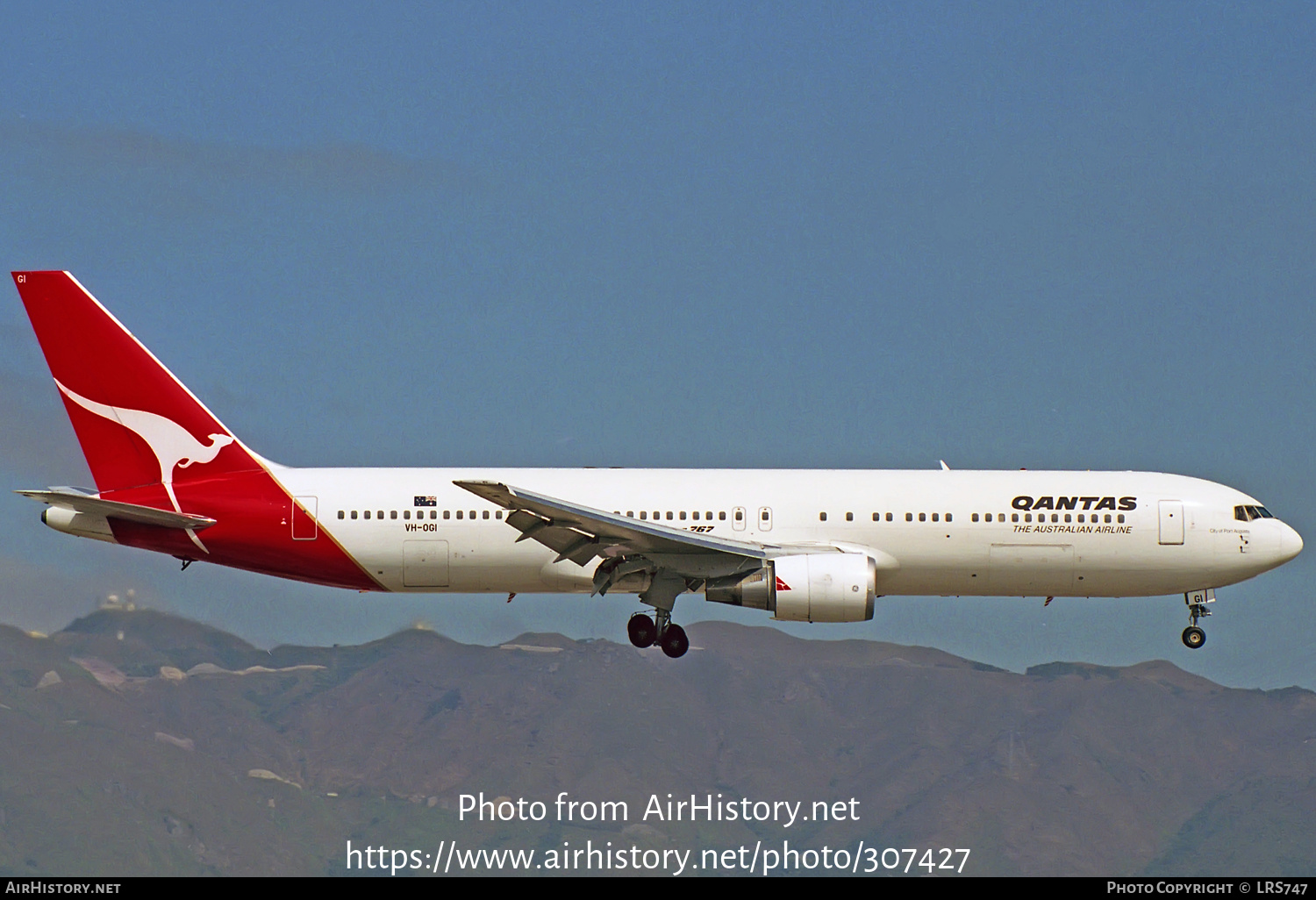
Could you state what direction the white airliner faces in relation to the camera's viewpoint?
facing to the right of the viewer
